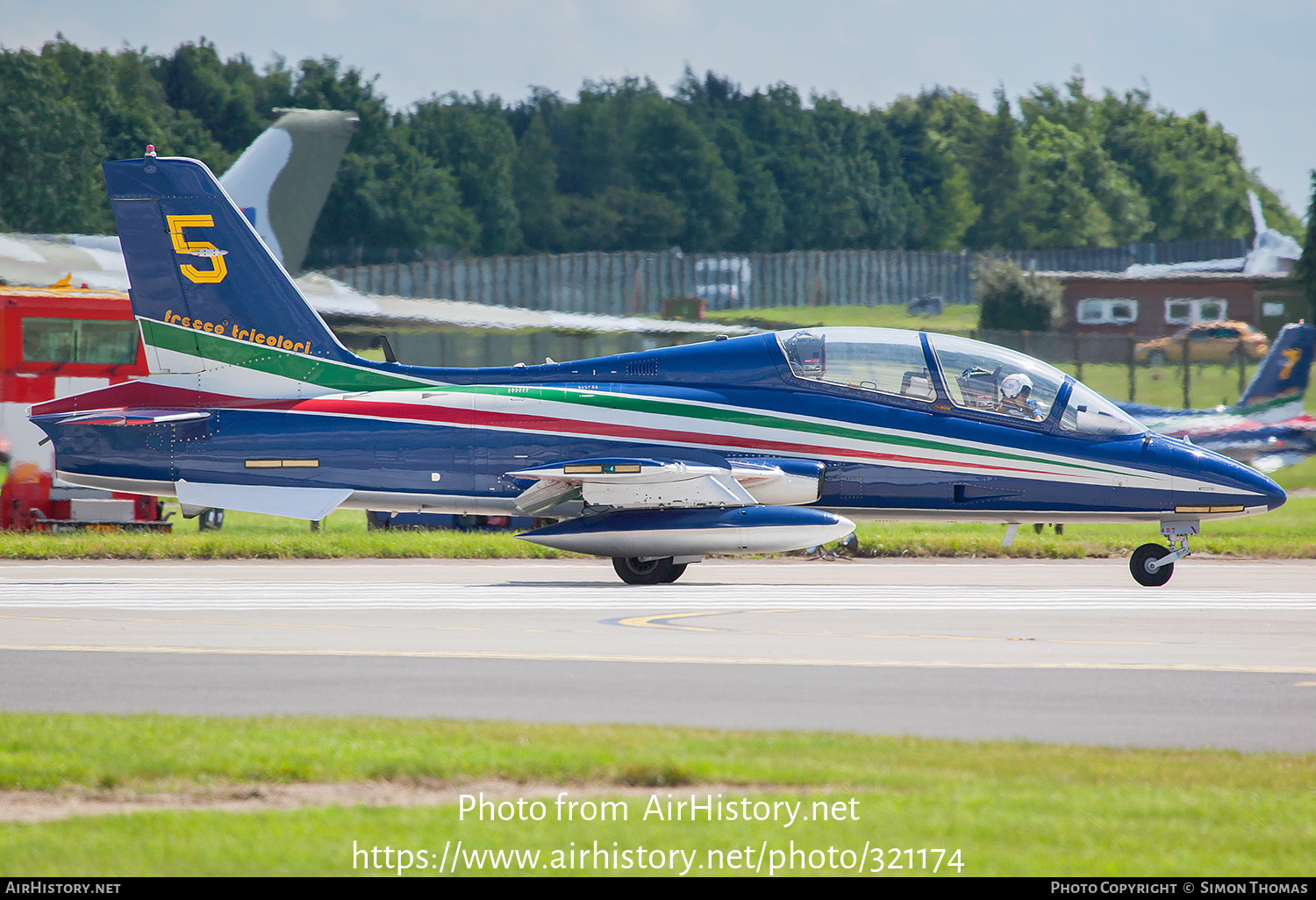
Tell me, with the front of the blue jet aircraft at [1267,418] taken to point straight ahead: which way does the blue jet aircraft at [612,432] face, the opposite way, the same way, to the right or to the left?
the opposite way

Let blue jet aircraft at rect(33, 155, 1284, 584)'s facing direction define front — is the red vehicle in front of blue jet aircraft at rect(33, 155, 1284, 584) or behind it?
behind

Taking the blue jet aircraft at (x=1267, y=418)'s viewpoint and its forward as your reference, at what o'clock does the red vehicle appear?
The red vehicle is roughly at 11 o'clock from the blue jet aircraft.

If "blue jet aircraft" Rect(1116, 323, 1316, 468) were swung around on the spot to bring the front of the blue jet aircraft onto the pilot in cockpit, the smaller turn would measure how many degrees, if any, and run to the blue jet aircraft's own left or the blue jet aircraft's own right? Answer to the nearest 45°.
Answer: approximately 90° to the blue jet aircraft's own left

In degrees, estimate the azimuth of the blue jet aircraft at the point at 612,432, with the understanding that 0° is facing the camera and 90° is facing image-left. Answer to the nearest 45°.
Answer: approximately 270°

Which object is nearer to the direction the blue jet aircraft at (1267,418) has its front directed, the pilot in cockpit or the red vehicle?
the red vehicle

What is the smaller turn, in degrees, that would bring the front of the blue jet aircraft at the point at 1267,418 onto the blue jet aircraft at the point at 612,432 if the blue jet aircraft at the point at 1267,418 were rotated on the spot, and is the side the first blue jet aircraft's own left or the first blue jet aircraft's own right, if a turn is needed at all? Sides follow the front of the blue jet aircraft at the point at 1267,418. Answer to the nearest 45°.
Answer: approximately 45° to the first blue jet aircraft's own left

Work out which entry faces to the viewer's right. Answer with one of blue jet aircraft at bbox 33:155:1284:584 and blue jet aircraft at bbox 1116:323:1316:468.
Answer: blue jet aircraft at bbox 33:155:1284:584

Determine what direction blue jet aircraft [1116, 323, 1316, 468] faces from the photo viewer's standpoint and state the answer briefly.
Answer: facing to the left of the viewer
